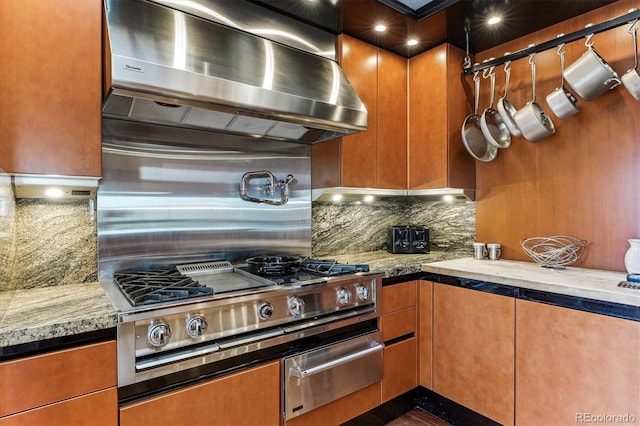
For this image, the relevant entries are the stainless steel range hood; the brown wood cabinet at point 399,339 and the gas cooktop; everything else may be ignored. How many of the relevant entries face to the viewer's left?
0

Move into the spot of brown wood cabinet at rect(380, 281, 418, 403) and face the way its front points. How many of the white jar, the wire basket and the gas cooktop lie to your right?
1

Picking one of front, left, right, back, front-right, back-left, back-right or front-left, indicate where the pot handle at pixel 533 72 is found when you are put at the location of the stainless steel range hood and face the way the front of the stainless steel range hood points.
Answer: front-left

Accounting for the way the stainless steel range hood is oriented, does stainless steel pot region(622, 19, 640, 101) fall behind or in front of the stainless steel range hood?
in front

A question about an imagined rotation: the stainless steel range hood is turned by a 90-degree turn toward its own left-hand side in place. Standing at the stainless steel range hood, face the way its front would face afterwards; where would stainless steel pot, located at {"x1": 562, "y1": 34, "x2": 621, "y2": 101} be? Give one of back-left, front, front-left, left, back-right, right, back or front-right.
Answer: front-right

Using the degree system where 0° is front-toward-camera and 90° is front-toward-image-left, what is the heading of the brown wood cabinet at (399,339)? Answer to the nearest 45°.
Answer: approximately 315°

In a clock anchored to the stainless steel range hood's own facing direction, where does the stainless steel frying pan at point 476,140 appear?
The stainless steel frying pan is roughly at 10 o'clock from the stainless steel range hood.

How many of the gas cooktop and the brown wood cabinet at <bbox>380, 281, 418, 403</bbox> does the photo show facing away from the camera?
0

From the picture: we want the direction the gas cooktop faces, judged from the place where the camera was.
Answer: facing the viewer and to the right of the viewer

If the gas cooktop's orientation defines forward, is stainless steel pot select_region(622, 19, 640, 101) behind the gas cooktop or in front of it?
in front

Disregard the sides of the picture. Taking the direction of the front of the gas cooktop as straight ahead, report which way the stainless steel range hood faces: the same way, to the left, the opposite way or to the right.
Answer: the same way

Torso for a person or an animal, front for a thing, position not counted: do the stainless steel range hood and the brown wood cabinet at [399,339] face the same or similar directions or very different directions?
same or similar directions

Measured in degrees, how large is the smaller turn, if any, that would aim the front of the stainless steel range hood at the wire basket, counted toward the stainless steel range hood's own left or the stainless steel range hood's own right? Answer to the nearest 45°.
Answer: approximately 45° to the stainless steel range hood's own left

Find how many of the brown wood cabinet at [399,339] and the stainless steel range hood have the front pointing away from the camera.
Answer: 0

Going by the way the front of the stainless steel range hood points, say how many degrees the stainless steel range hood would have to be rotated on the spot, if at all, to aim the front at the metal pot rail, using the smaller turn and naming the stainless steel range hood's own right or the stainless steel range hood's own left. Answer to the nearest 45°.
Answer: approximately 45° to the stainless steel range hood's own left
